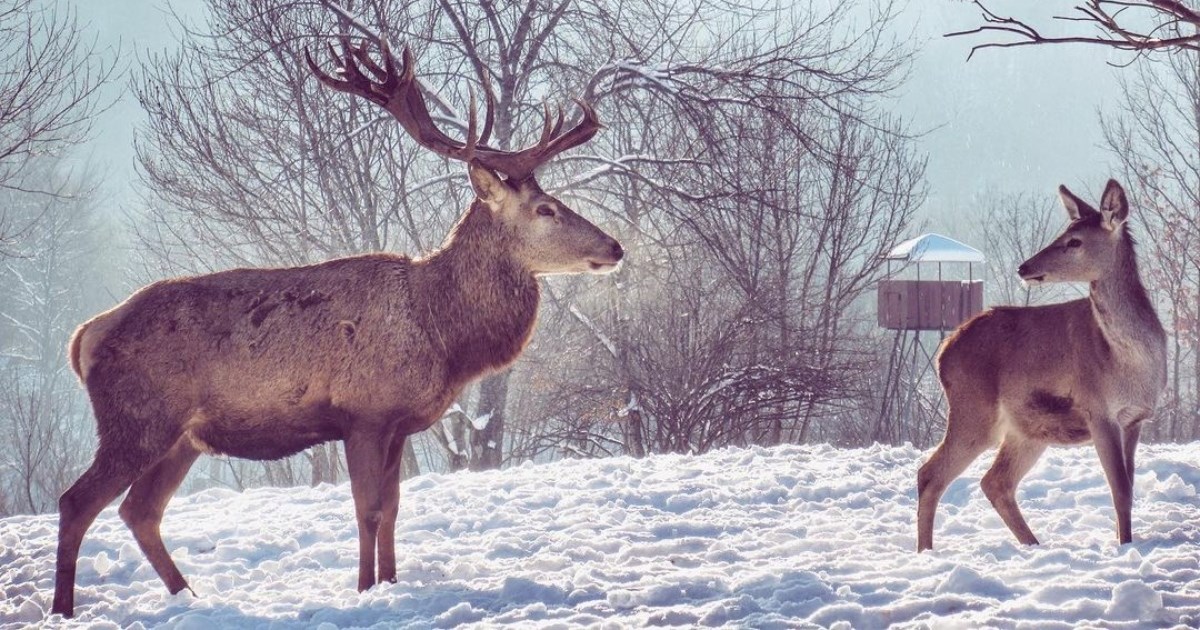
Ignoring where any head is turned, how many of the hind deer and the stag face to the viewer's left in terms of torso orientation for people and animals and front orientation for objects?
0

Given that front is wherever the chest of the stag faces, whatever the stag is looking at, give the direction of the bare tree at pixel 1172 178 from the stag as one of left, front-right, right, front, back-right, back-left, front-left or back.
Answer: front-left

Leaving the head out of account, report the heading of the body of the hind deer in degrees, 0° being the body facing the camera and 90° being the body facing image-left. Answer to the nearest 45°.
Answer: approximately 315°

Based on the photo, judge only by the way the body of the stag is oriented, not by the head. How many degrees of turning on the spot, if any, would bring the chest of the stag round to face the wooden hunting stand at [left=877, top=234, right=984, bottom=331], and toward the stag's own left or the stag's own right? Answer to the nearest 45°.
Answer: approximately 45° to the stag's own left

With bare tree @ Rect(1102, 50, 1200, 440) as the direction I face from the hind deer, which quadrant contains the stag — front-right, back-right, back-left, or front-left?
back-left

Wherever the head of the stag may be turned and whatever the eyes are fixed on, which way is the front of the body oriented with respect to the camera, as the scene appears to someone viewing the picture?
to the viewer's right

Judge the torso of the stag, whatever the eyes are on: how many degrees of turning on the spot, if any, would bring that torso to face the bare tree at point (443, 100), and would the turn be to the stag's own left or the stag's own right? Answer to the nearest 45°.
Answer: approximately 90° to the stag's own left

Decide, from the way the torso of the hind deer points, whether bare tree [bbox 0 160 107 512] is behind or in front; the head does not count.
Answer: behind

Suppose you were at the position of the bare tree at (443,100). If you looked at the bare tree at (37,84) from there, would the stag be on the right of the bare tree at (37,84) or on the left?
left
